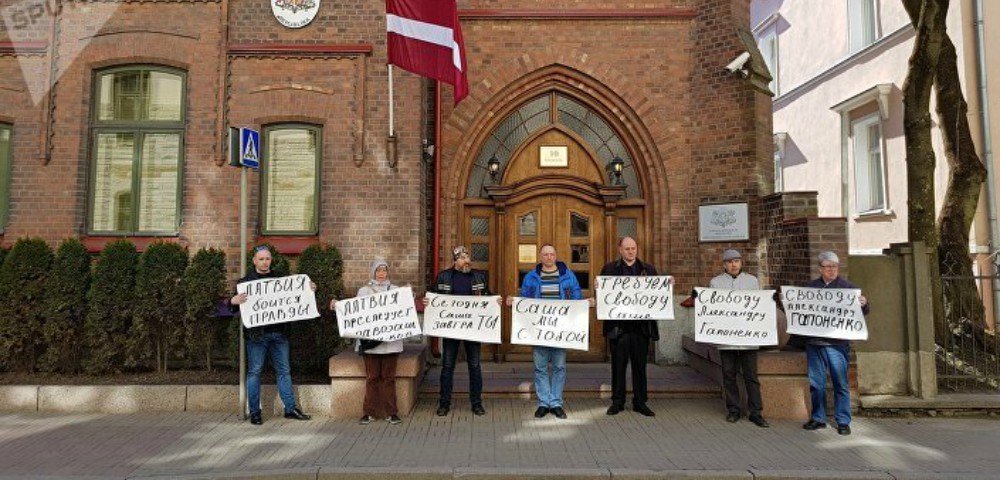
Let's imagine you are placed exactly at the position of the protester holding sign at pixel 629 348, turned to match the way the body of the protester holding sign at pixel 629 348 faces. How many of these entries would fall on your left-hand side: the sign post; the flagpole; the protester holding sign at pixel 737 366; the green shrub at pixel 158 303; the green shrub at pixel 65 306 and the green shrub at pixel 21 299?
1

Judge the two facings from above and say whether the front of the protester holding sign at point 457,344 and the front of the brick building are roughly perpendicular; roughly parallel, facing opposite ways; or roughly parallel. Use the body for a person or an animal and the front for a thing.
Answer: roughly parallel

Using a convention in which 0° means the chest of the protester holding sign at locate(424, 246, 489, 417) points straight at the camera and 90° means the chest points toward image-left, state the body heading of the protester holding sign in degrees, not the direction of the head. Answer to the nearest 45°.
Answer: approximately 0°

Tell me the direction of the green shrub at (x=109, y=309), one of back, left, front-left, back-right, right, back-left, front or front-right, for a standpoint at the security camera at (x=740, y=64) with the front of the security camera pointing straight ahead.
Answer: front

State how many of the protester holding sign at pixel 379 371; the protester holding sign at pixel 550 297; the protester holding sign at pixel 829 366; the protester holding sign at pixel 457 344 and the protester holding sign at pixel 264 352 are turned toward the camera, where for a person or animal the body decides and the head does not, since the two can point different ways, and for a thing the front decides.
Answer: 5

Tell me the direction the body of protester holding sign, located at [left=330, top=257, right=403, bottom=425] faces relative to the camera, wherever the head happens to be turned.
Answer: toward the camera

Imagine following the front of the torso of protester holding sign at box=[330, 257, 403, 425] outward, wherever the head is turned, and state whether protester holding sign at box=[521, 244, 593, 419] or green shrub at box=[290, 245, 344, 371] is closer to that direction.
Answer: the protester holding sign

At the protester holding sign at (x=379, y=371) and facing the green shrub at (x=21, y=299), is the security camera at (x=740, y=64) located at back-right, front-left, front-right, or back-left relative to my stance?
back-right

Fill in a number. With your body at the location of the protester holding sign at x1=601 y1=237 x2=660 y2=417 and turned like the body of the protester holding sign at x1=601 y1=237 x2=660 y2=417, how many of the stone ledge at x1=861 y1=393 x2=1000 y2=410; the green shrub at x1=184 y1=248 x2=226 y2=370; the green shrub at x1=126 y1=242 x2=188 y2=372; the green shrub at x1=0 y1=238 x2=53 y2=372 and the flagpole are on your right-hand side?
4

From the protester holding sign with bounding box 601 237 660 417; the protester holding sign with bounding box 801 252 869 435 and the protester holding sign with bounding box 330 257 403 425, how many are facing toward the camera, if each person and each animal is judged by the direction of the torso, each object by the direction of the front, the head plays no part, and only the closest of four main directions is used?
3

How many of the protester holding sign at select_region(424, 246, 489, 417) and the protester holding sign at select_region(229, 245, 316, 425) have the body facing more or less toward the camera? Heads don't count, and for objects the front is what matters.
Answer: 2

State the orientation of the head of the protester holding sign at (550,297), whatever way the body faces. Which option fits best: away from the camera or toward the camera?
toward the camera

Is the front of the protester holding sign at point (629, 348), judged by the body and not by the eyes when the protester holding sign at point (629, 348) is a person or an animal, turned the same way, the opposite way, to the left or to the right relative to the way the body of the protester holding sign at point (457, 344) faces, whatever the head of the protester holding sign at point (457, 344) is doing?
the same way

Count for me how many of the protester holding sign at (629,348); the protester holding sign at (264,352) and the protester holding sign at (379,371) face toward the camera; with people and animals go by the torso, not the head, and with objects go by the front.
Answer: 3

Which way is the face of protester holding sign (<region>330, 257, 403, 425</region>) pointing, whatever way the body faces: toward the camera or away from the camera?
toward the camera

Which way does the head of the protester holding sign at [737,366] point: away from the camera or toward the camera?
toward the camera

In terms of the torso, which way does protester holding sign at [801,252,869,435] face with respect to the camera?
toward the camera

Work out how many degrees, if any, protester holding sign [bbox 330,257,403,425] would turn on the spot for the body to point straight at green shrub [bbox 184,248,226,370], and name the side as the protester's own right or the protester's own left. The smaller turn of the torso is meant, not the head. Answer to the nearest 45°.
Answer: approximately 135° to the protester's own right

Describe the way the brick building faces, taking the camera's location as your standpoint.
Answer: facing the viewer

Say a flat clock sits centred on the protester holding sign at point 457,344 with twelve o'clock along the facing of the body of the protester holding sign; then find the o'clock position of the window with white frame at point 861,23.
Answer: The window with white frame is roughly at 8 o'clock from the protester holding sign.

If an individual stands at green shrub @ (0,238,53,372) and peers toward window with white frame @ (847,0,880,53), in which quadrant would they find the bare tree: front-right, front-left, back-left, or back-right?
front-right
